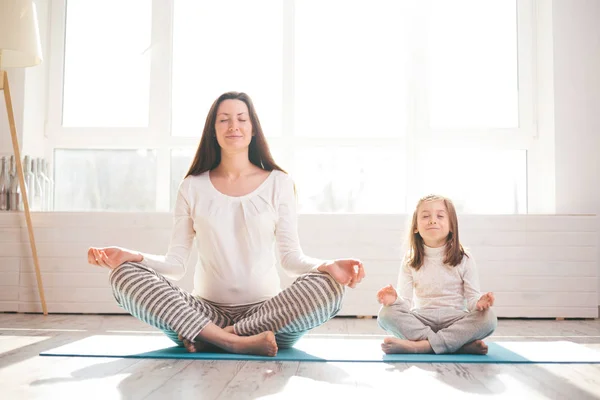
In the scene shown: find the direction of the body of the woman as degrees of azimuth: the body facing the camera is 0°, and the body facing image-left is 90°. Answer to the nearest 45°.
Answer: approximately 0°

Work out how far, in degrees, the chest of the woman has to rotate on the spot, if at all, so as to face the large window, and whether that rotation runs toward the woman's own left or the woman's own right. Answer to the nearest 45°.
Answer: approximately 180°

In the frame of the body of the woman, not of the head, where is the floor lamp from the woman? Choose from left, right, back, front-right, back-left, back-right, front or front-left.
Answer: back-right

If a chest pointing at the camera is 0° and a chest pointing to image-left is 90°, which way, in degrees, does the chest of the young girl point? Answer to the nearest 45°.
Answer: approximately 0°

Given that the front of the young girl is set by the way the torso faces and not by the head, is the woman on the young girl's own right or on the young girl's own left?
on the young girl's own right

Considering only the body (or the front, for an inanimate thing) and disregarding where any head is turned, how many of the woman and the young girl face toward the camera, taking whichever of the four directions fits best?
2

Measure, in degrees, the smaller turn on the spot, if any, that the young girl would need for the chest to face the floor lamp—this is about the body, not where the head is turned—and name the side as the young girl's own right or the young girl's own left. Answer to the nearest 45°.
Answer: approximately 90° to the young girl's own right

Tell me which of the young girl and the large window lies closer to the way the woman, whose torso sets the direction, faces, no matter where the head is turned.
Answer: the young girl

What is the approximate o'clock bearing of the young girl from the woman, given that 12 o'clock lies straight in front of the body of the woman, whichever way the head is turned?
The young girl is roughly at 9 o'clock from the woman.
